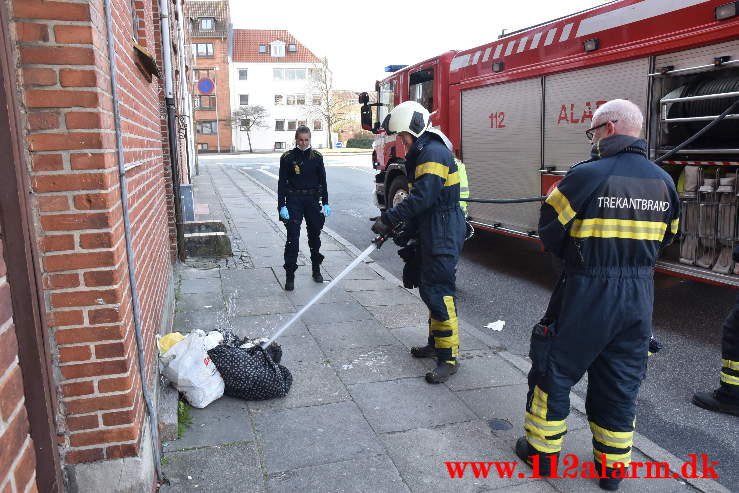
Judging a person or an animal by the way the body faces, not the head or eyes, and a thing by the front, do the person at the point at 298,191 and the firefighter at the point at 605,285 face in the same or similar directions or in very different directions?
very different directions

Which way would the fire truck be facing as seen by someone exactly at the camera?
facing away from the viewer and to the left of the viewer

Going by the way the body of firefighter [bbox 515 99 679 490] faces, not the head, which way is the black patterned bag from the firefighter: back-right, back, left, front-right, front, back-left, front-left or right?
front-left

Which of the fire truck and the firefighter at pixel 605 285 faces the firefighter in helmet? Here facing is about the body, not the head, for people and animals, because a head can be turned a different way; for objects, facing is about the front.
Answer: the firefighter

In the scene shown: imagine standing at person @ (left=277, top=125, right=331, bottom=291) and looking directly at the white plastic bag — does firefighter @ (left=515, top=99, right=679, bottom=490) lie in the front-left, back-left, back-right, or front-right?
front-left

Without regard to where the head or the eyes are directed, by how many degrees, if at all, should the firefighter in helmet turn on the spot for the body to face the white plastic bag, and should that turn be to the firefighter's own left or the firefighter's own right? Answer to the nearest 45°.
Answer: approximately 45° to the firefighter's own left

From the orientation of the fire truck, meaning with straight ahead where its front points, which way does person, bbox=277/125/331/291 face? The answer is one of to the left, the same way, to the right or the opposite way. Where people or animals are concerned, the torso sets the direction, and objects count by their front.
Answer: the opposite way

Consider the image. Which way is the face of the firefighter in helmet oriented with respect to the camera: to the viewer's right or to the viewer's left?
to the viewer's left

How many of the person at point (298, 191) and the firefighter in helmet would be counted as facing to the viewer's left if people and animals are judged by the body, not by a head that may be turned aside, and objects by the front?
1

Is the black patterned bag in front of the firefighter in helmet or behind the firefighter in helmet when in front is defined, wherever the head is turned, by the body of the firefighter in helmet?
in front

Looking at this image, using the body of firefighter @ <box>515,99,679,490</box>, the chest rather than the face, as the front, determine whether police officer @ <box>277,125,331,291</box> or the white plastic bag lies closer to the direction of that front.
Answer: the police officer

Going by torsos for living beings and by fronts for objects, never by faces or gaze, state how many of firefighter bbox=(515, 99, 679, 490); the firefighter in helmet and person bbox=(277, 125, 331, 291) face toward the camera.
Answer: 1

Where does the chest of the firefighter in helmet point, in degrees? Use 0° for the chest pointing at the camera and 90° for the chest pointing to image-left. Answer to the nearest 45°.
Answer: approximately 90°

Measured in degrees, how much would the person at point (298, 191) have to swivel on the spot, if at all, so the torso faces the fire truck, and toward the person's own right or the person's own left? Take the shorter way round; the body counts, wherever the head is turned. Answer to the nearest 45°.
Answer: approximately 90° to the person's own left

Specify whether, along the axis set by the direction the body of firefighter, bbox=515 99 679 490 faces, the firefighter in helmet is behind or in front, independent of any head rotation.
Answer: in front

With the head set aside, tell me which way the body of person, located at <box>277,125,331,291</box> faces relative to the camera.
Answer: toward the camera

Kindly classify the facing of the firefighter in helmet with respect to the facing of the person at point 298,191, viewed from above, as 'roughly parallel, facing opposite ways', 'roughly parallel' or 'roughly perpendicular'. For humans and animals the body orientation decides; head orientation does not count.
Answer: roughly perpendicular

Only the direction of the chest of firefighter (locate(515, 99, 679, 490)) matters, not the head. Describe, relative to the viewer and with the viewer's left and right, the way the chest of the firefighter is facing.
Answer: facing away from the viewer and to the left of the viewer

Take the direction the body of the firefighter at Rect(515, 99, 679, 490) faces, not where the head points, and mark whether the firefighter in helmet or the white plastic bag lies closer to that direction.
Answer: the firefighter in helmet
